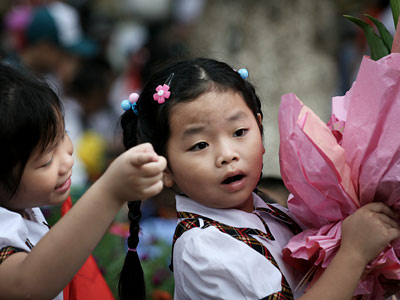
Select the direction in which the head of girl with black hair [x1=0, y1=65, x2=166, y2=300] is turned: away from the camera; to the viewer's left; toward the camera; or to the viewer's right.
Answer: to the viewer's right

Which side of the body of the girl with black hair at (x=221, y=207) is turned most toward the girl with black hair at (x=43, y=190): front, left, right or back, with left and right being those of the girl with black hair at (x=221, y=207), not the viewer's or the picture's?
right

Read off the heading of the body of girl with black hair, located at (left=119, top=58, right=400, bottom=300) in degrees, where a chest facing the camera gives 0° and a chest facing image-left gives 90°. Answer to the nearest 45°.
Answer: approximately 315°
